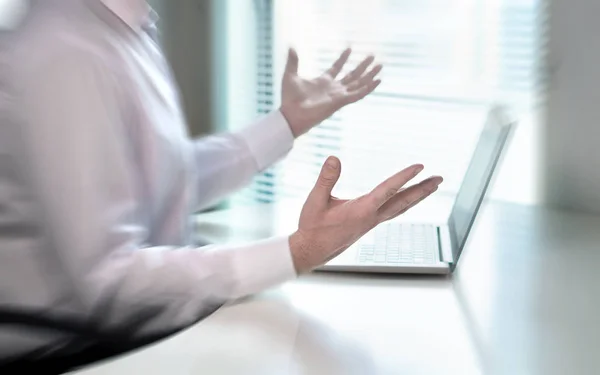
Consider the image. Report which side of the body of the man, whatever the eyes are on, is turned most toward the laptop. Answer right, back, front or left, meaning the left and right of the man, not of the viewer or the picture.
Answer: front

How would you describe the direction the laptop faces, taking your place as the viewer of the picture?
facing to the left of the viewer

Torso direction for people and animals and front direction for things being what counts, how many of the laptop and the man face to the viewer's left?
1

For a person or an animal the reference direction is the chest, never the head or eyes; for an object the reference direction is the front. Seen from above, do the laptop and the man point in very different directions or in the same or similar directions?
very different directions

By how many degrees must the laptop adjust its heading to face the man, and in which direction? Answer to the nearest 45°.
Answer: approximately 45° to its left

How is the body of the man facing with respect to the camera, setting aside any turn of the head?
to the viewer's right
